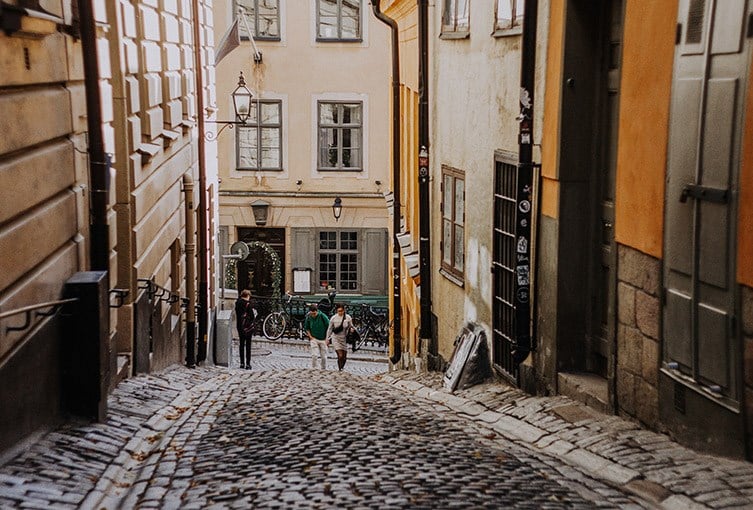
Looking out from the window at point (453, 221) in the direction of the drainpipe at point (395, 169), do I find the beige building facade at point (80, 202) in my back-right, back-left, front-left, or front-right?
back-left

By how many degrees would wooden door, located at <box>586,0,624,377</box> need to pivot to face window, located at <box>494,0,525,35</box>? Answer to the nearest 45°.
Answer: approximately 45° to its right

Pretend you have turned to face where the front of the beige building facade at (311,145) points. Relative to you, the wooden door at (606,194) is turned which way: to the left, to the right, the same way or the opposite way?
to the right

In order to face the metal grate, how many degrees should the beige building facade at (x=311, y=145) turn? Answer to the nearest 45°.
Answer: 0° — it already faces it

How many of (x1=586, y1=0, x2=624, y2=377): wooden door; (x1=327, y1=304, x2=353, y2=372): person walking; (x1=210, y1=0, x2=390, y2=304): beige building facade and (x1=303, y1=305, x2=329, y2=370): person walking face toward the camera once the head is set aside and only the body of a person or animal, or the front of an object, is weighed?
3

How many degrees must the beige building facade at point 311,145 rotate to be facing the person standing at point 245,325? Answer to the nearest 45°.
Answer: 0° — it already faces them

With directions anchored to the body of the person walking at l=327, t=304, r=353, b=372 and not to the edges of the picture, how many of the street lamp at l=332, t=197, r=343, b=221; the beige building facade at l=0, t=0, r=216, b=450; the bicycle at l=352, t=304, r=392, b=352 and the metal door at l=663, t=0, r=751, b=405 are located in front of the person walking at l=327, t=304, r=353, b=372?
2

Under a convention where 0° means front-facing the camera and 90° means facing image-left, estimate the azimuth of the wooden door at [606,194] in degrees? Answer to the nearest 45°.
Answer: approximately 90°

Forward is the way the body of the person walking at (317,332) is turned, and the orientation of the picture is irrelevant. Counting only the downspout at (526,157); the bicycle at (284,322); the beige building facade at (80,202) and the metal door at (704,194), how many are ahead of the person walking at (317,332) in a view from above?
3
